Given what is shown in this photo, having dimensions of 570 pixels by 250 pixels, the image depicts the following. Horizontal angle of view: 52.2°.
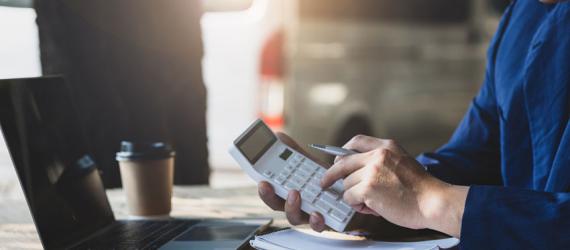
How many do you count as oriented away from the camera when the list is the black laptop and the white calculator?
0

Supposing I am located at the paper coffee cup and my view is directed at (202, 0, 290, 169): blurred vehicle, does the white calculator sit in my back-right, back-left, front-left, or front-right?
back-right

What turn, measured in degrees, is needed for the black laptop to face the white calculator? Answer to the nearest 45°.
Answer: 0° — it already faces it

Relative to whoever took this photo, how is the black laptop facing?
facing to the right of the viewer

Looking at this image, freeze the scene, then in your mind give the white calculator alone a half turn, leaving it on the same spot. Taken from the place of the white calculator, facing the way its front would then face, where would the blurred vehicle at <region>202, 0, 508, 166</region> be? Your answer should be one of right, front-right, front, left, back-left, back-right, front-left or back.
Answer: front-right

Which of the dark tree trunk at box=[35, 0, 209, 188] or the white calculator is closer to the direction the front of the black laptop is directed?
the white calculator

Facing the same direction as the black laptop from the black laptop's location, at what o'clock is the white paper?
The white paper is roughly at 1 o'clock from the black laptop.

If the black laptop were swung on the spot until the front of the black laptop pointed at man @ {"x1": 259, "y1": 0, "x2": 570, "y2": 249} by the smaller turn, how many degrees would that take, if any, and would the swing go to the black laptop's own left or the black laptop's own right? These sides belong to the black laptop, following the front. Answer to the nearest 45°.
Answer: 0° — it already faces them

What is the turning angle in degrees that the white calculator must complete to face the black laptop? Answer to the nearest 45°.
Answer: approximately 135° to its right
